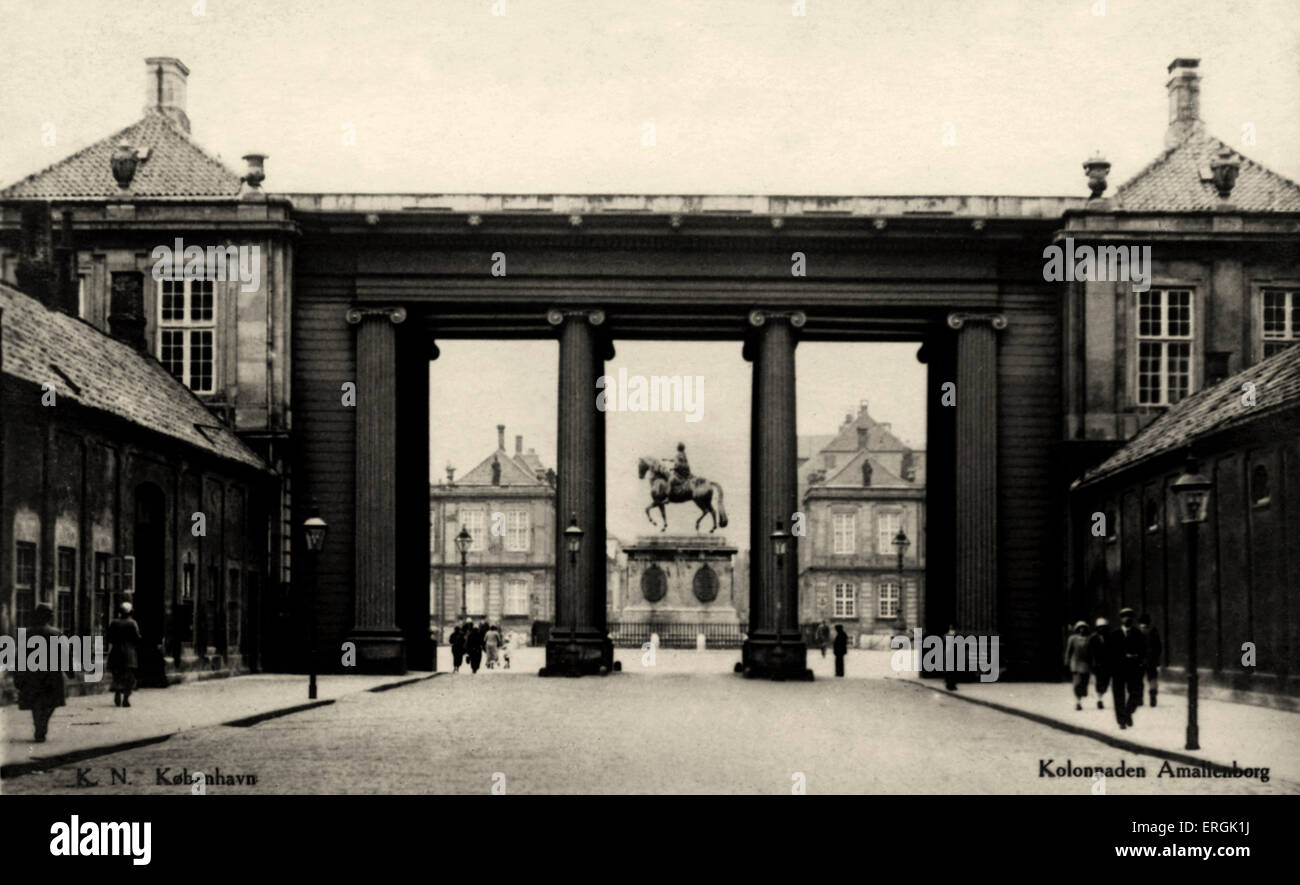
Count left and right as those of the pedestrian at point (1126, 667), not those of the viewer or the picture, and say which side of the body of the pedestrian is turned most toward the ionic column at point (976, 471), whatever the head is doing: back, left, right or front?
back

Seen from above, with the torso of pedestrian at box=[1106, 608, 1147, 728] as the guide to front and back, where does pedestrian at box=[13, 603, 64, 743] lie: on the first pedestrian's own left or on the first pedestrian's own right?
on the first pedestrian's own right

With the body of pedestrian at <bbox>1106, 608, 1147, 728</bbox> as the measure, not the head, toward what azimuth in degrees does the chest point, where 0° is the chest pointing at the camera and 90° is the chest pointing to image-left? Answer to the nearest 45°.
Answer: approximately 0°

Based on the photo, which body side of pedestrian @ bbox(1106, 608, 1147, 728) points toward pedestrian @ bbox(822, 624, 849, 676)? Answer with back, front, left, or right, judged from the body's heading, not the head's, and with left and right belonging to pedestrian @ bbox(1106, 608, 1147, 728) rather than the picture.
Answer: back

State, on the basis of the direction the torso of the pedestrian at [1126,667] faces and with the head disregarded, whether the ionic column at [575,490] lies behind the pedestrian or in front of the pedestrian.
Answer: behind
